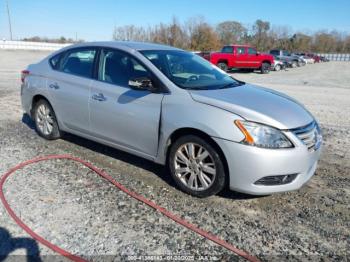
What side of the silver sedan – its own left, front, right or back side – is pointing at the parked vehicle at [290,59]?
left

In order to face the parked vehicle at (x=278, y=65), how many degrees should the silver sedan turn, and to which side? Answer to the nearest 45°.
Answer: approximately 135° to its left

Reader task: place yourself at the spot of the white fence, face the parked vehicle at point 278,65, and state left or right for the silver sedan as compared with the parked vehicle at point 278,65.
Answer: right

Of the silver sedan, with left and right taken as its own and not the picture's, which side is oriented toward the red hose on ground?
right

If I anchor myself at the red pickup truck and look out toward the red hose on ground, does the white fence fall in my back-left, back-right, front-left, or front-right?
back-right

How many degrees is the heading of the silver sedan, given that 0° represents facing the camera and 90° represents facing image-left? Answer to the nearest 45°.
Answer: approximately 315°

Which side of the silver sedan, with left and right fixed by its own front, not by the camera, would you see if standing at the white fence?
back

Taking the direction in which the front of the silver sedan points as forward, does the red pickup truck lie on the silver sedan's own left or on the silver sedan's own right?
on the silver sedan's own left

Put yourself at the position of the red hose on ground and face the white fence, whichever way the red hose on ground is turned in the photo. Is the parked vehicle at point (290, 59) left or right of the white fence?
right
